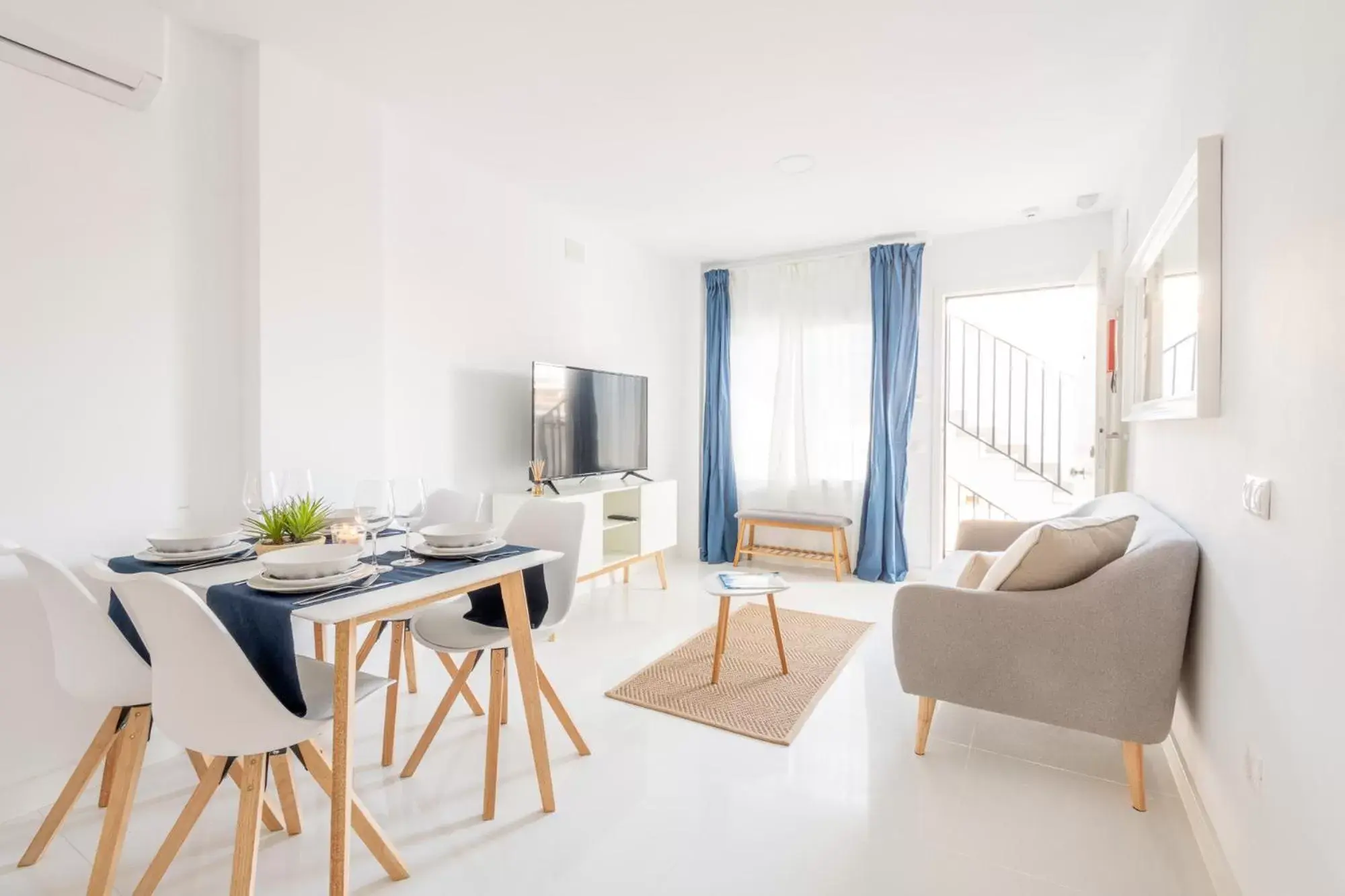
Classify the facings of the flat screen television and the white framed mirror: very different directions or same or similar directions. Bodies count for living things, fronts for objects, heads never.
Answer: very different directions

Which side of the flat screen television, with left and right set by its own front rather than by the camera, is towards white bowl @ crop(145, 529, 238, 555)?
right

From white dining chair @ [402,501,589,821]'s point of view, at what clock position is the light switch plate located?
The light switch plate is roughly at 9 o'clock from the white dining chair.

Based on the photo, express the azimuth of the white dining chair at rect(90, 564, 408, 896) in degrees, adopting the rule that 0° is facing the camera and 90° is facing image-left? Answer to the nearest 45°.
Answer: approximately 225°

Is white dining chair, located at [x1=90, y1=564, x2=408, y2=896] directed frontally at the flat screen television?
yes

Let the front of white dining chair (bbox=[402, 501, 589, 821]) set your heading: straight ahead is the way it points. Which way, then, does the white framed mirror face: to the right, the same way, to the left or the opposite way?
to the right

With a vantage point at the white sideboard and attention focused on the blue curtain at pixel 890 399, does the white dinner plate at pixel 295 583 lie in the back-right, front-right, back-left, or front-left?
back-right

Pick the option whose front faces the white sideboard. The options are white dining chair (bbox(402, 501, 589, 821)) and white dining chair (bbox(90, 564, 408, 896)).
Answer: white dining chair (bbox(90, 564, 408, 896))

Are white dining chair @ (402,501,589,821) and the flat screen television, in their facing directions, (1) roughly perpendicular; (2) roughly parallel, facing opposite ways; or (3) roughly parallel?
roughly perpendicular

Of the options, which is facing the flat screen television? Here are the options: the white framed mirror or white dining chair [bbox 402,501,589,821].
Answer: the white framed mirror

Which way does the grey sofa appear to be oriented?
to the viewer's left

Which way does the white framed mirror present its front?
to the viewer's left

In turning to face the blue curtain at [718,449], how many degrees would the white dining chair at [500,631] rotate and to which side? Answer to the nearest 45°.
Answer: approximately 180°

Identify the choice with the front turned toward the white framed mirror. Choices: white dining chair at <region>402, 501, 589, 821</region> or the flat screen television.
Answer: the flat screen television
